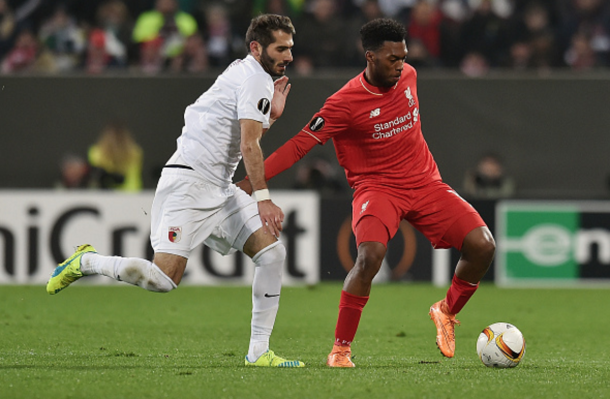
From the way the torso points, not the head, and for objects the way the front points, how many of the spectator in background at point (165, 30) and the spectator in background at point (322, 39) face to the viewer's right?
0

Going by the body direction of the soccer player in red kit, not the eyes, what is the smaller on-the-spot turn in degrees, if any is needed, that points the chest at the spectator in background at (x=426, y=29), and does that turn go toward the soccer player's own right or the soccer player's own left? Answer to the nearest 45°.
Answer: approximately 135° to the soccer player's own left

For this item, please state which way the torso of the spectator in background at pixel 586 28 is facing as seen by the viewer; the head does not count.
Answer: toward the camera

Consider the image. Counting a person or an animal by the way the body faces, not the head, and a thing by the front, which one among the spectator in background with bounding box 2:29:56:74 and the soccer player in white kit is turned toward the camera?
the spectator in background

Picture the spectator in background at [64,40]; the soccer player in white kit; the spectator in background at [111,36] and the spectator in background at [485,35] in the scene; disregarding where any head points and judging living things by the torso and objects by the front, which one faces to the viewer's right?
the soccer player in white kit

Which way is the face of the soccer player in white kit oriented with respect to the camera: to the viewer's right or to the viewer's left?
to the viewer's right

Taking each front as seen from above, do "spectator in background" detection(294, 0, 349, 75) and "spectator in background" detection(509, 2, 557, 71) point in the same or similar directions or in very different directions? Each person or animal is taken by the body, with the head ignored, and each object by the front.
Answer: same or similar directions

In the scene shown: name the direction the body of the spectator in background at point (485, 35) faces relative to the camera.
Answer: toward the camera

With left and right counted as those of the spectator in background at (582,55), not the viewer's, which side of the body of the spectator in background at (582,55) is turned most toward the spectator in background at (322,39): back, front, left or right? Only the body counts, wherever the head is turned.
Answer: right

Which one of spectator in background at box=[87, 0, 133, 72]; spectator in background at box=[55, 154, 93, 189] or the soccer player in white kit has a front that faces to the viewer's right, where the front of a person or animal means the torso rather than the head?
the soccer player in white kit

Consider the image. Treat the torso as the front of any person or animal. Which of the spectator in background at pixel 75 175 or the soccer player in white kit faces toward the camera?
the spectator in background

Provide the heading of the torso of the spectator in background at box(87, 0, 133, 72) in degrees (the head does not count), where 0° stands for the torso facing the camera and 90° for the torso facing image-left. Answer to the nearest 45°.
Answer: approximately 0°

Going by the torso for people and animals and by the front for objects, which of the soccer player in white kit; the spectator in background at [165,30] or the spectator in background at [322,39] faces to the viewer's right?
the soccer player in white kit

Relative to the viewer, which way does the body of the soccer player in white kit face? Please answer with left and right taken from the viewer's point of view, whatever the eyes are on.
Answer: facing to the right of the viewer

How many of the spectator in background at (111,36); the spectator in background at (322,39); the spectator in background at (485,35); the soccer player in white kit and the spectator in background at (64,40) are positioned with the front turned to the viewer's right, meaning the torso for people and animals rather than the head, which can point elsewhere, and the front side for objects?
1
